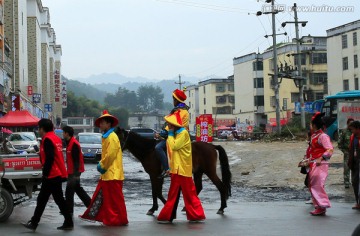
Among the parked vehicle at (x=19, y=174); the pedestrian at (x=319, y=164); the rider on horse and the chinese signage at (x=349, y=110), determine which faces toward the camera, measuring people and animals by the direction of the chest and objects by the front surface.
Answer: the chinese signage

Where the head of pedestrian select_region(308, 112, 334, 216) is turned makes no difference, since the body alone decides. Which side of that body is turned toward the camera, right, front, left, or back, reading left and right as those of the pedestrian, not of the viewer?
left

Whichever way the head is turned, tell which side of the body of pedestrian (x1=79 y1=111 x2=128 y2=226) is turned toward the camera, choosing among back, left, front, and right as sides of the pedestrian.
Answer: left

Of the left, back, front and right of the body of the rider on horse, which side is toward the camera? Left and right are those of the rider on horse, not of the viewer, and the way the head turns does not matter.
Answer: left

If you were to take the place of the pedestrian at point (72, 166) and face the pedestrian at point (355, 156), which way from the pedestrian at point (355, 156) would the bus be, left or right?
left

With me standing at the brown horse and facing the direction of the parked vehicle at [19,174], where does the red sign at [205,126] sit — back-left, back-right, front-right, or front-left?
back-right

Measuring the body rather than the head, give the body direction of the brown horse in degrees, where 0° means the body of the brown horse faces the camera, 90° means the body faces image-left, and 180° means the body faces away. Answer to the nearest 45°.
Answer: approximately 90°

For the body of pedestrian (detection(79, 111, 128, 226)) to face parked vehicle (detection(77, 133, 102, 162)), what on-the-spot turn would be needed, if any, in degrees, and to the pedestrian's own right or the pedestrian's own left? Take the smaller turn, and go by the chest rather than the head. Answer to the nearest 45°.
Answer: approximately 90° to the pedestrian's own right

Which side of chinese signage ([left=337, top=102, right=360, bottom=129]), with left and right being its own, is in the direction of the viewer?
front

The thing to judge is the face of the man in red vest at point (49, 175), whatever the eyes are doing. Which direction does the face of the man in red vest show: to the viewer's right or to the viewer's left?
to the viewer's left

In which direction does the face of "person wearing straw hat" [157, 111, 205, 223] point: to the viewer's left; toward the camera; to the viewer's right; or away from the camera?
to the viewer's left
